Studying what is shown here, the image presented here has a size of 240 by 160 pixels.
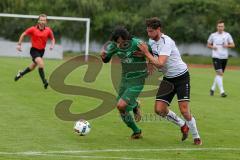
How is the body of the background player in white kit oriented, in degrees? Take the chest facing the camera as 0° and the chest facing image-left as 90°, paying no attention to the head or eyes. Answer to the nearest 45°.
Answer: approximately 0°

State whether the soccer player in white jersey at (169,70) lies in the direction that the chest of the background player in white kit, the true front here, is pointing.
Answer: yes

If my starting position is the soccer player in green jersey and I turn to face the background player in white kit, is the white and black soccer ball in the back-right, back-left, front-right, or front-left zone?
back-left

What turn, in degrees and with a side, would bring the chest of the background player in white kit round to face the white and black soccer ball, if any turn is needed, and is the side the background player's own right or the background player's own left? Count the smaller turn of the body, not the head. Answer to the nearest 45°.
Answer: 0° — they already face it

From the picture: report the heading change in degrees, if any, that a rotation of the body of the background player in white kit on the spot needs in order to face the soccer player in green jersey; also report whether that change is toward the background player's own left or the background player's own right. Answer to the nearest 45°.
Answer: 0° — they already face them
